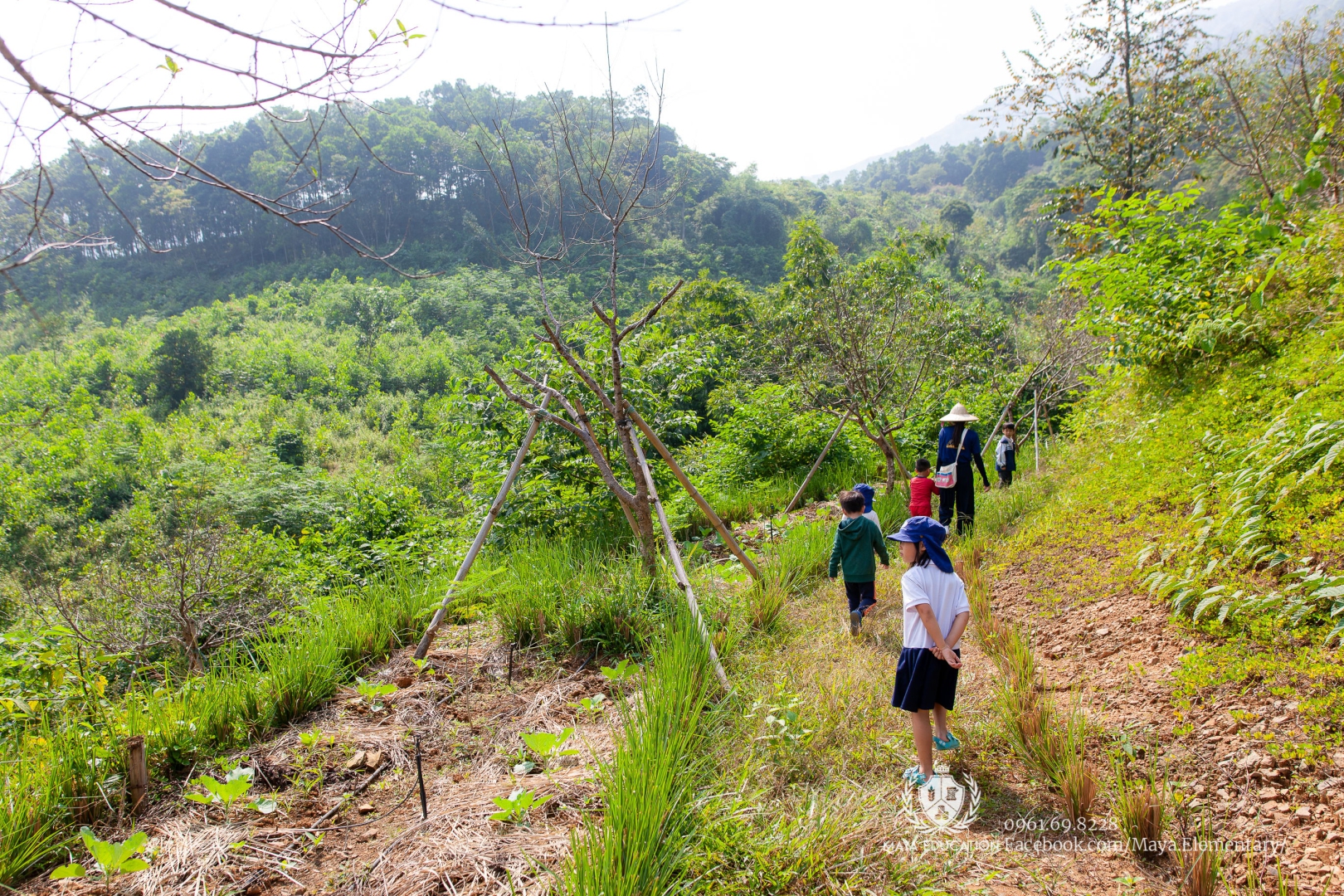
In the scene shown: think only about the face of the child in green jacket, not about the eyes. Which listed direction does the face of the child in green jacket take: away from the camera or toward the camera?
away from the camera

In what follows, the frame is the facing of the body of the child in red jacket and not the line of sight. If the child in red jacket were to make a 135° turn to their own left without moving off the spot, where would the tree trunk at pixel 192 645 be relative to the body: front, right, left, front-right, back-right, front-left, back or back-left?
front

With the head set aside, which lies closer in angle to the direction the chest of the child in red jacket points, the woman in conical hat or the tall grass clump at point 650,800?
the woman in conical hat

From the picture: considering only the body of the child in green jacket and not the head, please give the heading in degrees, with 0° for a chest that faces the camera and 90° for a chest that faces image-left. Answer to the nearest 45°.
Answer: approximately 180°

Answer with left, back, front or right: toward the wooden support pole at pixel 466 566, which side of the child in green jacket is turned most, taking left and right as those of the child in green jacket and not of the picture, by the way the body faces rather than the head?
left

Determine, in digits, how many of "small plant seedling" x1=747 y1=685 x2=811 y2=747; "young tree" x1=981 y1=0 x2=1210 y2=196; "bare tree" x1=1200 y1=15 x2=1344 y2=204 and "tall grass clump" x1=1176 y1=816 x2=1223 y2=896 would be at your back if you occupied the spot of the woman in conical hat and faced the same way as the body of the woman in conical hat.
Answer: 2

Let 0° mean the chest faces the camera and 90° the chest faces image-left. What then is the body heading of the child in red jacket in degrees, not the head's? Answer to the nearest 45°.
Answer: approximately 180°
